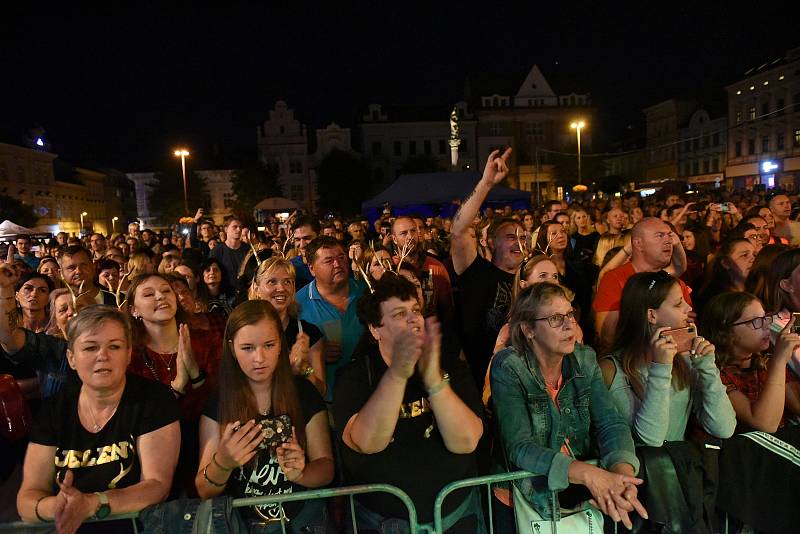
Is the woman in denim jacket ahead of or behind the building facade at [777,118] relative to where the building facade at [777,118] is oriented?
ahead

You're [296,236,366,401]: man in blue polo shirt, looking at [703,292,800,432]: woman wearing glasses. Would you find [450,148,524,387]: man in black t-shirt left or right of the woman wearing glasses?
left

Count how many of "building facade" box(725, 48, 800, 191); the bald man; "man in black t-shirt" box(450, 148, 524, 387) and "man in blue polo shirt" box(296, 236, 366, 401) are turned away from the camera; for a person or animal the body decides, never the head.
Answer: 0

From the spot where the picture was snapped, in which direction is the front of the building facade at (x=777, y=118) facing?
facing the viewer and to the left of the viewer

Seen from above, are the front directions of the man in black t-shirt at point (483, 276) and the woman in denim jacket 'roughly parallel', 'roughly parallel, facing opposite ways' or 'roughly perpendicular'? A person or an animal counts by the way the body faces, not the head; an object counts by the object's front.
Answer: roughly parallel

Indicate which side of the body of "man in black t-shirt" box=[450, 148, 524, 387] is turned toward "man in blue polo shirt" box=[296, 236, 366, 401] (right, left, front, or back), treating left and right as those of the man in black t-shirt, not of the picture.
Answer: right

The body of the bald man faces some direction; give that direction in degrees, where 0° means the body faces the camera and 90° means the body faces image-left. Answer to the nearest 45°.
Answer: approximately 315°

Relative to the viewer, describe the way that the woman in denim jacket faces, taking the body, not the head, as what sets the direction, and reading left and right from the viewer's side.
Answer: facing the viewer and to the right of the viewer

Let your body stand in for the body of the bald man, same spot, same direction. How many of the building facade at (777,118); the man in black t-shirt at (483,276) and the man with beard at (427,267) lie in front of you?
0

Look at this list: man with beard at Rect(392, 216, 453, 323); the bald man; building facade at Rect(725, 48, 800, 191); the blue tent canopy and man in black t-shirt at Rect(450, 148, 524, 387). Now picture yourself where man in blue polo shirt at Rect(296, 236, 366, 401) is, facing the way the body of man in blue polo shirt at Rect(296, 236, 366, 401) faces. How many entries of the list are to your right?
0

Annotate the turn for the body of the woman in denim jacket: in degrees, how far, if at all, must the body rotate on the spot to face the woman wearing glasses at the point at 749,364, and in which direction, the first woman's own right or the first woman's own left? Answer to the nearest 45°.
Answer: approximately 90° to the first woman's own left

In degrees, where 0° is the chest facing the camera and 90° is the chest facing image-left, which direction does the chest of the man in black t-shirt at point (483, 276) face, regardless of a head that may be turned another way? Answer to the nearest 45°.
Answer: approximately 315°

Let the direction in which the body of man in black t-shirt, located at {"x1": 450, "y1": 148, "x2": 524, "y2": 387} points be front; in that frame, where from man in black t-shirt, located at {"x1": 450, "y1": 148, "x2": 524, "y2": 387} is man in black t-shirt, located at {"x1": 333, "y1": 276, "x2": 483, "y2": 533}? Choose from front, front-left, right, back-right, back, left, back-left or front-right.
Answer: front-right

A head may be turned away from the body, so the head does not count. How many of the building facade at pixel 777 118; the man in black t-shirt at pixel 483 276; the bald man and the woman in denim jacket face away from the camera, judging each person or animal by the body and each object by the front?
0

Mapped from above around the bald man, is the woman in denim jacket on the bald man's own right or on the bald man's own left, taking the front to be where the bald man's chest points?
on the bald man's own right

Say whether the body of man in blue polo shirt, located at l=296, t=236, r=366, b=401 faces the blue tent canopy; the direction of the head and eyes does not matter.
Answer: no

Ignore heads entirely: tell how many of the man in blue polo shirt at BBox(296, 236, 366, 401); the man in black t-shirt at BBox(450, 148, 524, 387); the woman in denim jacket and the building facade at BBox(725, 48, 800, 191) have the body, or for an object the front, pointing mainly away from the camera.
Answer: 0

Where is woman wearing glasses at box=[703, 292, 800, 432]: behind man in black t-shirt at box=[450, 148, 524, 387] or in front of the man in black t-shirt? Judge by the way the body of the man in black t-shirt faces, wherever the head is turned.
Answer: in front
